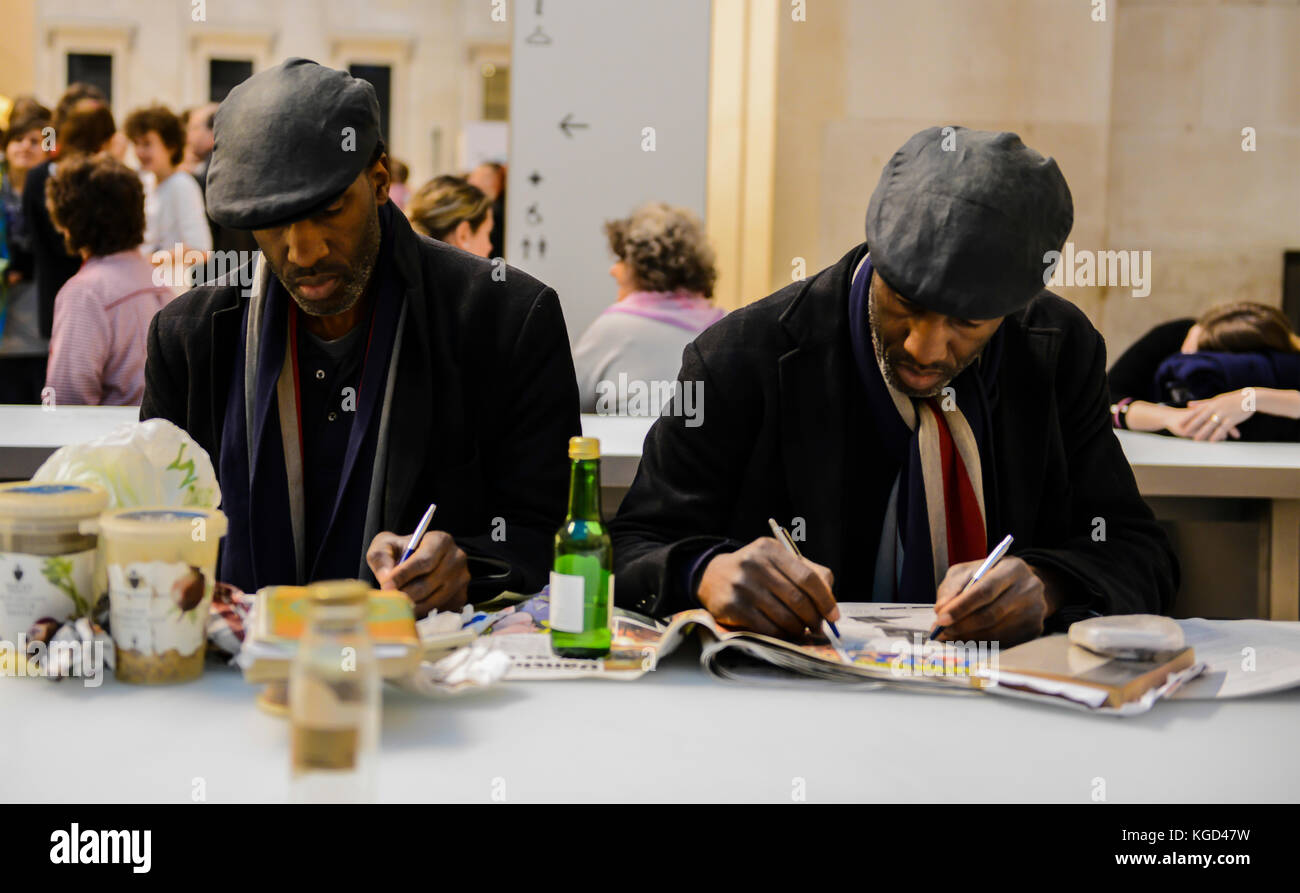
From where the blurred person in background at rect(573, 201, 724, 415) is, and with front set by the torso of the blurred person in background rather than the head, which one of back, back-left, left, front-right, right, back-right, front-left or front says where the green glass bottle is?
back-left

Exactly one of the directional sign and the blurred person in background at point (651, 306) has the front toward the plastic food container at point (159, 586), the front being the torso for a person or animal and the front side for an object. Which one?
the directional sign

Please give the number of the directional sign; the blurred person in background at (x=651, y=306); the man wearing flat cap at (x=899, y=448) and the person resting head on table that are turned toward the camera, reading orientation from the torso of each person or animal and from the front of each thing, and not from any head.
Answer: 3

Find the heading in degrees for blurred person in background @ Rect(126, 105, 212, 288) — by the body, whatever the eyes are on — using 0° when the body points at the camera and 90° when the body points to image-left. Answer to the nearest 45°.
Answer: approximately 45°

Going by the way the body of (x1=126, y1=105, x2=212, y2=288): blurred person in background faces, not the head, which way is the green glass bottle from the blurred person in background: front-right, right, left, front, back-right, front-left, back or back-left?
front-left

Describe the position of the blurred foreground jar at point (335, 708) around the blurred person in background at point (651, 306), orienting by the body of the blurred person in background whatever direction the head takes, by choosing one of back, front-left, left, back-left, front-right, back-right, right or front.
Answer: back-left

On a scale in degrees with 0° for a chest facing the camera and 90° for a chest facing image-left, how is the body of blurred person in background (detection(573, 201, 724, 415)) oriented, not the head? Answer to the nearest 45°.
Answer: approximately 135°

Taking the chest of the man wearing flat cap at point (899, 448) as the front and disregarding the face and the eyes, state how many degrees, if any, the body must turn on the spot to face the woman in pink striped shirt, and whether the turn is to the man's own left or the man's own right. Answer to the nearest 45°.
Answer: approximately 135° to the man's own right

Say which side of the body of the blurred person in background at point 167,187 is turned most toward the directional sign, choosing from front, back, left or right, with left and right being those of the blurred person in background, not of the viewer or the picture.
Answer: left

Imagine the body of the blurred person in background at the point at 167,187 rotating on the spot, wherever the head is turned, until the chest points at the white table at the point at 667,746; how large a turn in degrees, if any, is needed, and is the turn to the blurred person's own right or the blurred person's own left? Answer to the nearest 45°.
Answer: approximately 45° to the blurred person's own left
